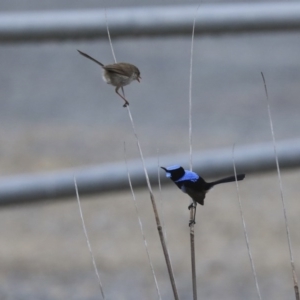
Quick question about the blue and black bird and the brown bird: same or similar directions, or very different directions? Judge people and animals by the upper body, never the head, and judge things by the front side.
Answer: very different directions

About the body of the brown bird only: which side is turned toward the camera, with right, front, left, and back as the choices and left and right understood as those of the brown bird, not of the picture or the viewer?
right

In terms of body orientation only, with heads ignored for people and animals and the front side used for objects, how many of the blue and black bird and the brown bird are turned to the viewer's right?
1

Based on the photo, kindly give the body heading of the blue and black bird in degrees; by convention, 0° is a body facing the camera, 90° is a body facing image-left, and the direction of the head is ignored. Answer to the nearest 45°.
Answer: approximately 90°

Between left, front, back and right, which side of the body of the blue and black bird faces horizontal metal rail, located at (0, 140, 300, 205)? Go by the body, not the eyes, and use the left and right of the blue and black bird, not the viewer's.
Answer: right
